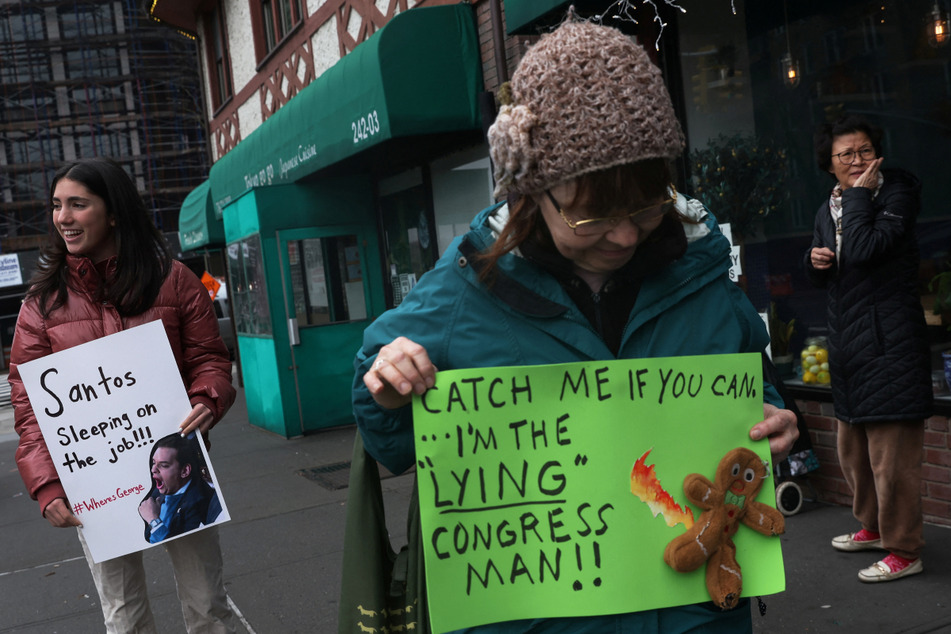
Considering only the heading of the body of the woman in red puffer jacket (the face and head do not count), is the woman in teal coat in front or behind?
in front

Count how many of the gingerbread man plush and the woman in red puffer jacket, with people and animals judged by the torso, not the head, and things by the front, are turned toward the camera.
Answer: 2

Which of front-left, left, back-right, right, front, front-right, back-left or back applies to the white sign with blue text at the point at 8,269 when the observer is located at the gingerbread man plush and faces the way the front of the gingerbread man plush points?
back-right

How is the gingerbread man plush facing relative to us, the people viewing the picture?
facing the viewer

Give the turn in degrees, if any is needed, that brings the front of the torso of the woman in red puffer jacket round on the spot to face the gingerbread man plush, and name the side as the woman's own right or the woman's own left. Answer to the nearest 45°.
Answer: approximately 45° to the woman's own left

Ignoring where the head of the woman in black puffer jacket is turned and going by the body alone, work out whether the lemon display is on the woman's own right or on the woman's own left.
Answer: on the woman's own right

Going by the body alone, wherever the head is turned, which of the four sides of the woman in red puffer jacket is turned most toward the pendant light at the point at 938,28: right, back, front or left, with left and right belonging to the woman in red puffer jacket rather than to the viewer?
left

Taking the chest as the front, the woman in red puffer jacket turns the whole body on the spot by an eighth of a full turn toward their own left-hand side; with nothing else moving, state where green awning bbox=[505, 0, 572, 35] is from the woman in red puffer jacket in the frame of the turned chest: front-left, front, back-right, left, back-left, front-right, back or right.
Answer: left

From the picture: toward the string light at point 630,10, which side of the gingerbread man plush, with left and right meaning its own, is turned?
back

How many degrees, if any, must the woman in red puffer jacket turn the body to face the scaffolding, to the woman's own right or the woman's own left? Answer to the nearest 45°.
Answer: approximately 180°

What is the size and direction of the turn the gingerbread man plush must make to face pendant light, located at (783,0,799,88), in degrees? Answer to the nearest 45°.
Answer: approximately 180°

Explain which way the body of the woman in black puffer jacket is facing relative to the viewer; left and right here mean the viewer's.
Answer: facing the viewer and to the left of the viewer
